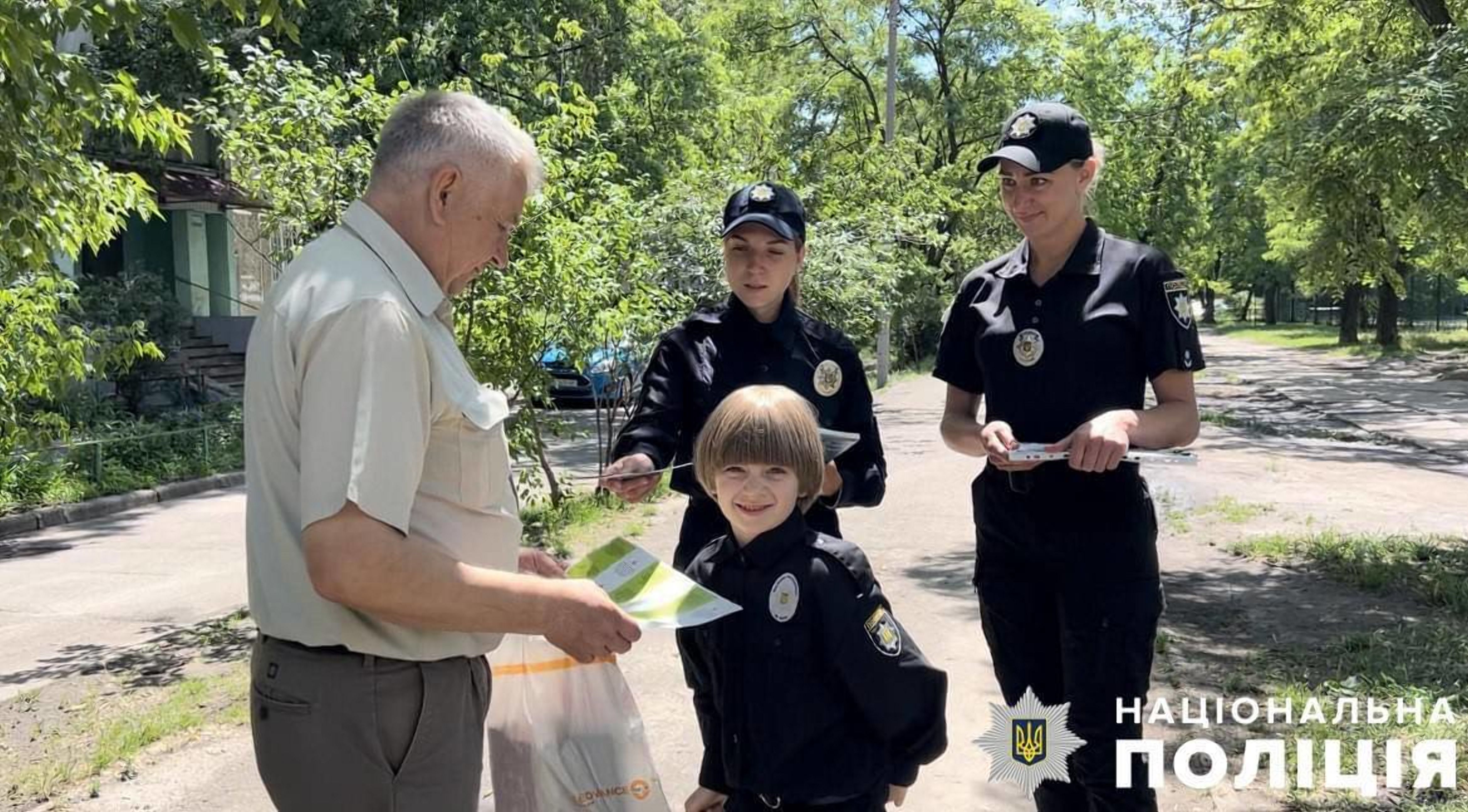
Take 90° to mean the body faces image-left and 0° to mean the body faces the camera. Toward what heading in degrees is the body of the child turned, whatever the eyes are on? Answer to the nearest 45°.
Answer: approximately 45°

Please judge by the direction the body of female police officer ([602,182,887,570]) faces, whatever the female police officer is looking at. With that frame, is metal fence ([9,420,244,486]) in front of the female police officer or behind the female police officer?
behind

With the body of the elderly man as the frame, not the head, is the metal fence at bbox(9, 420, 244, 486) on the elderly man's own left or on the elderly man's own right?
on the elderly man's own left

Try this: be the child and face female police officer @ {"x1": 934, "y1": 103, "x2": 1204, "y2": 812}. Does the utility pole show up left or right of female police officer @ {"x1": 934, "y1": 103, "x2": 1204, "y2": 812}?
left

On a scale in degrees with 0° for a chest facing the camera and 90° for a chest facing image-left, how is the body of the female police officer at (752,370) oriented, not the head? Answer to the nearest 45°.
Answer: approximately 0°

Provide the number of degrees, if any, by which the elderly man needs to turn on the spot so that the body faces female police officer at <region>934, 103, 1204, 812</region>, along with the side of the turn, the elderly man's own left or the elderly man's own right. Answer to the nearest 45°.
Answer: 0° — they already face them

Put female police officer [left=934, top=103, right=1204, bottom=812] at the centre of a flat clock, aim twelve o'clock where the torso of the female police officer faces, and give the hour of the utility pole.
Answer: The utility pole is roughly at 4 o'clock from the female police officer.

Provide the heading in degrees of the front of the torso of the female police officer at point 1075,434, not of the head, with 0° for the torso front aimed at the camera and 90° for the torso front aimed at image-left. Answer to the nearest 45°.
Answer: approximately 45°

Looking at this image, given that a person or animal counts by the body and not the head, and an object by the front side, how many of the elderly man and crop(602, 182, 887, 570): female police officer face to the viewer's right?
1

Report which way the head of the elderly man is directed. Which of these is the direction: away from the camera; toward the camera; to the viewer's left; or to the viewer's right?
to the viewer's right

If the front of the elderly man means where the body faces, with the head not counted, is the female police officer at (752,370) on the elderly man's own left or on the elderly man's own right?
on the elderly man's own left

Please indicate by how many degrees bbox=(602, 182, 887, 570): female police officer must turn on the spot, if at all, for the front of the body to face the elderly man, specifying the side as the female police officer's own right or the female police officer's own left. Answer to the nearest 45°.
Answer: approximately 45° to the female police officer's own right

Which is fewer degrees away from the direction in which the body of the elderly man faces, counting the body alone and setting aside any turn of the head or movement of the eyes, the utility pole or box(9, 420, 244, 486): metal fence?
the utility pole
